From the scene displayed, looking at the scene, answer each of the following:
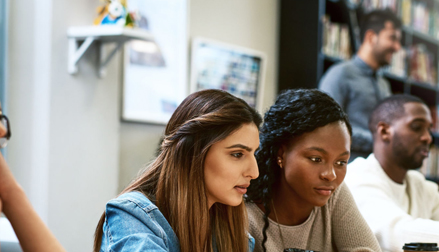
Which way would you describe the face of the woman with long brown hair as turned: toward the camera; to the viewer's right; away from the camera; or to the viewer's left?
to the viewer's right

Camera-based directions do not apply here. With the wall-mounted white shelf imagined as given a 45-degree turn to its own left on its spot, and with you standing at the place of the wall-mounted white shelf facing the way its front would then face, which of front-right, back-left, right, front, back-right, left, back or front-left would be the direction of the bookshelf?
front-left

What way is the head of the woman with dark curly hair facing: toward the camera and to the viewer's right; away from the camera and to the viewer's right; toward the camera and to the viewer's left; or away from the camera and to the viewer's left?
toward the camera and to the viewer's right

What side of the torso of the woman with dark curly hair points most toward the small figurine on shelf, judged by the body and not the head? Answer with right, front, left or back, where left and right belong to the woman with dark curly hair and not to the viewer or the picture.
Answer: back

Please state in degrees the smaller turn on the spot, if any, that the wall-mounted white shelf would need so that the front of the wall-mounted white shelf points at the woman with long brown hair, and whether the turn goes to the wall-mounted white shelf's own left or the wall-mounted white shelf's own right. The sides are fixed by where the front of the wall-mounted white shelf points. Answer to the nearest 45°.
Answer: approximately 45° to the wall-mounted white shelf's own right

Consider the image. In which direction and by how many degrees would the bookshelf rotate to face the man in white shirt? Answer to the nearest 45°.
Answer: approximately 45° to its right

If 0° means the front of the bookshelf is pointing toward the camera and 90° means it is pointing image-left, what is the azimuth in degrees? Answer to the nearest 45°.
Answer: approximately 315°
